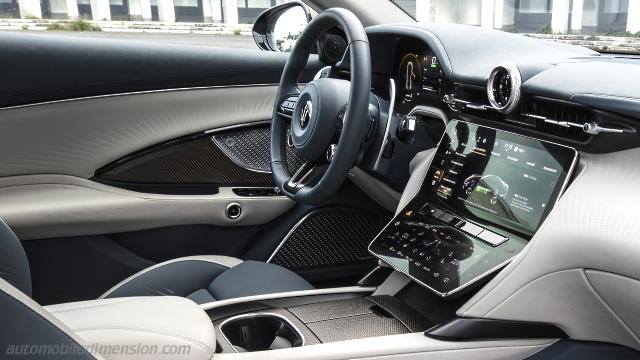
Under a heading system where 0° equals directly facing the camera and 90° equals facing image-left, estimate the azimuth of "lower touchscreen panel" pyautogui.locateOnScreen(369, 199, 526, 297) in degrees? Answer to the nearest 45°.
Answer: approximately 45°

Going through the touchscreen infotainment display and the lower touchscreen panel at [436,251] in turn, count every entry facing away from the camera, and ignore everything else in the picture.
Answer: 0

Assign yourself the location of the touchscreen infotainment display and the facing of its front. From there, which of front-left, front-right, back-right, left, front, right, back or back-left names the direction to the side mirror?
right

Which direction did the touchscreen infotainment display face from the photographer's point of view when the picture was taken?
facing the viewer and to the left of the viewer

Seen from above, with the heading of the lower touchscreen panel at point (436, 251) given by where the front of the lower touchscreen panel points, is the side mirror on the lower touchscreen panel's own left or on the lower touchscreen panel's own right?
on the lower touchscreen panel's own right
